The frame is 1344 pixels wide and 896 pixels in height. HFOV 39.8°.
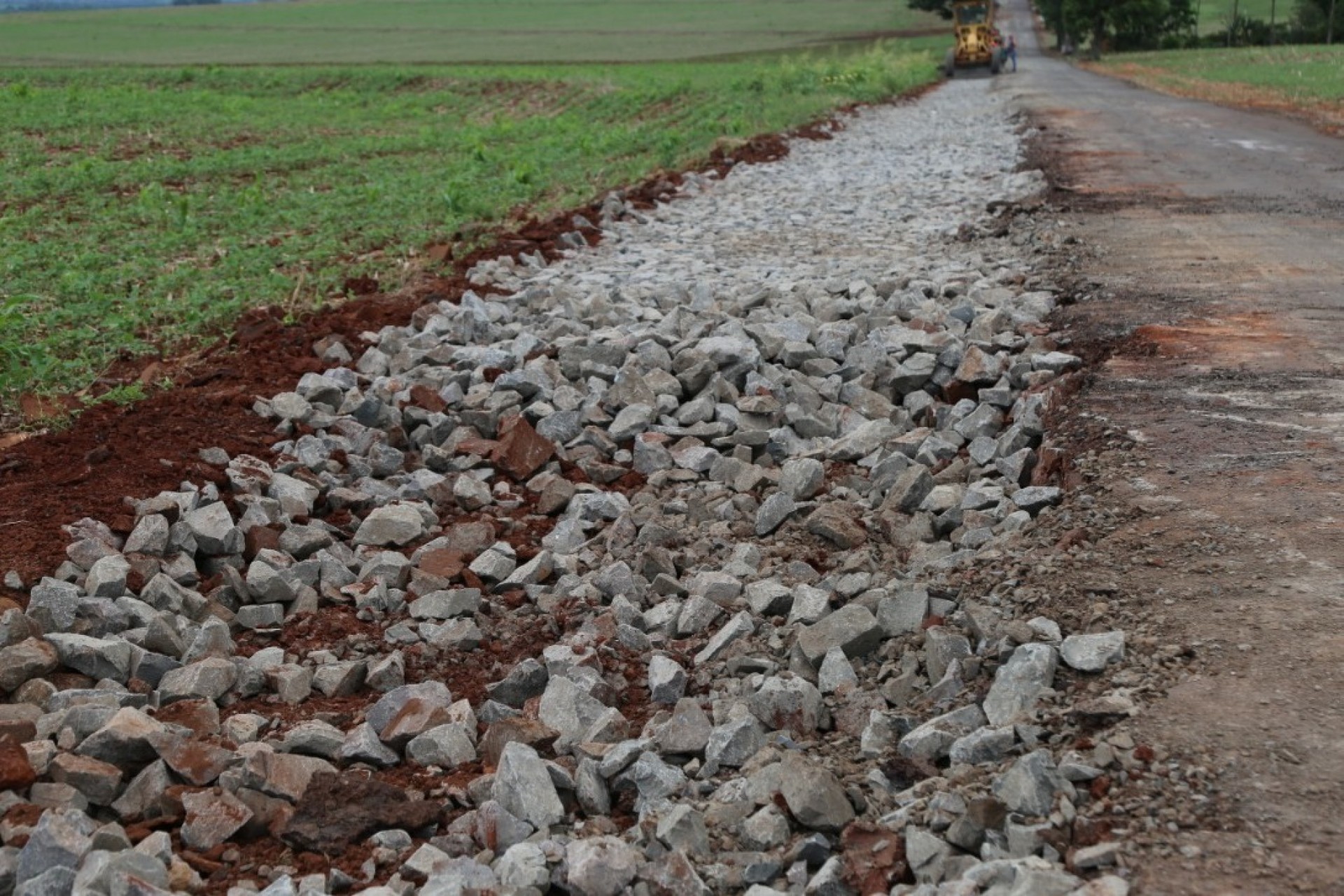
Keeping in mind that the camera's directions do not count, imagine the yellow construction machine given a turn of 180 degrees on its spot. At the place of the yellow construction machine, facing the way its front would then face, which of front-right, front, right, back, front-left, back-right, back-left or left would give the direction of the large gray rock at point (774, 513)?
back

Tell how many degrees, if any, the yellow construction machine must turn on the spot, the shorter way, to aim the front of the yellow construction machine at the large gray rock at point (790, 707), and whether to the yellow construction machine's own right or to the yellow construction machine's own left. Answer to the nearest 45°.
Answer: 0° — it already faces it

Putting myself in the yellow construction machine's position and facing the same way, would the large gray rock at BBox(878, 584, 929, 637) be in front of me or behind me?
in front

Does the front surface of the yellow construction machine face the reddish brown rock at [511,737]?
yes

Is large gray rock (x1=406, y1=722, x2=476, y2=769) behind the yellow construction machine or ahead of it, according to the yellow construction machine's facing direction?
ahead

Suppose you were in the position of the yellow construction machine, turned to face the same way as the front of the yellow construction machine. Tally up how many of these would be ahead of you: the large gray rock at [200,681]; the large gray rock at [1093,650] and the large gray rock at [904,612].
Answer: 3

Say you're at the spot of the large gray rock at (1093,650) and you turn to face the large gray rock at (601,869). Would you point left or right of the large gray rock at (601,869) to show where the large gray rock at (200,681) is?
right

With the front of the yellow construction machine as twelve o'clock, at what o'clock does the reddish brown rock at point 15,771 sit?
The reddish brown rock is roughly at 12 o'clock from the yellow construction machine.

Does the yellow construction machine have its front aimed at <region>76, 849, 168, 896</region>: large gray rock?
yes

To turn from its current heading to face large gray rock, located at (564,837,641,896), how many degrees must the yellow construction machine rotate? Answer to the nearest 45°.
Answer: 0° — it already faces it

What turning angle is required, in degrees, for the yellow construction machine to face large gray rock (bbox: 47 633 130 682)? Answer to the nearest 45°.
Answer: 0° — it already faces it

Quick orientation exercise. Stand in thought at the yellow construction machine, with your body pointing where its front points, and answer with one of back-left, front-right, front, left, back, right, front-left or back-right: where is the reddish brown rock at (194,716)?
front

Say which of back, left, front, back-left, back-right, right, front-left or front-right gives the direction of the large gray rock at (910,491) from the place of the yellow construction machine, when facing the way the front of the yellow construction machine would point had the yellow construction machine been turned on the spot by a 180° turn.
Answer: back

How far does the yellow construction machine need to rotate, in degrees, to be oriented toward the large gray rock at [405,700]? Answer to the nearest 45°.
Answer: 0° — it already faces it

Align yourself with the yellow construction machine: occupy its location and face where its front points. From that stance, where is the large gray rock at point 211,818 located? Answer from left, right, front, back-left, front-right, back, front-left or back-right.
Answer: front

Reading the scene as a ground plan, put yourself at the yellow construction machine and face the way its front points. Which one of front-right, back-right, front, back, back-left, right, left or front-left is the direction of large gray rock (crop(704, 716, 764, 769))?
front

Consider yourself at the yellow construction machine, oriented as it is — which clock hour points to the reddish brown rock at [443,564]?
The reddish brown rock is roughly at 12 o'clock from the yellow construction machine.

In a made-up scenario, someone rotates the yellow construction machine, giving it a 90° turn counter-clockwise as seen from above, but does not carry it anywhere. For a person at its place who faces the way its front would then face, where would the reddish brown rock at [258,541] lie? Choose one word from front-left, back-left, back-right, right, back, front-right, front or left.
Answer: right

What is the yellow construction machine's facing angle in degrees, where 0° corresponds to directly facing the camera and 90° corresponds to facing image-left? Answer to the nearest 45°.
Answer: approximately 0°

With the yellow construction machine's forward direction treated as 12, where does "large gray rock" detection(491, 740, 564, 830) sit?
The large gray rock is roughly at 12 o'clock from the yellow construction machine.

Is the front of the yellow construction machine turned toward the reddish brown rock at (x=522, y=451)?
yes

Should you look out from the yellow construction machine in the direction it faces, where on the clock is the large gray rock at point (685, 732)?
The large gray rock is roughly at 12 o'clock from the yellow construction machine.

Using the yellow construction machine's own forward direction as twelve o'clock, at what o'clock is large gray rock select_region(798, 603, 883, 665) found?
The large gray rock is roughly at 12 o'clock from the yellow construction machine.
